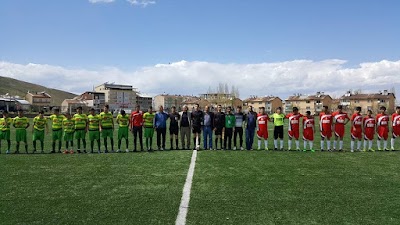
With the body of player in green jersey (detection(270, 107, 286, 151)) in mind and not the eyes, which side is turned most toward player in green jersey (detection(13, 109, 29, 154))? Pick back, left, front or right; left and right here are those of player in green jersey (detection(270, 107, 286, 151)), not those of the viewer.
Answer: right

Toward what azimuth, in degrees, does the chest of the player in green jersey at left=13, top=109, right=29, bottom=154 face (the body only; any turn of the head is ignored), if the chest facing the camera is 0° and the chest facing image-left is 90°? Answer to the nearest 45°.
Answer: approximately 0°

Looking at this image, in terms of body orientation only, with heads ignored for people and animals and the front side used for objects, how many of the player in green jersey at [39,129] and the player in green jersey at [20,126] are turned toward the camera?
2

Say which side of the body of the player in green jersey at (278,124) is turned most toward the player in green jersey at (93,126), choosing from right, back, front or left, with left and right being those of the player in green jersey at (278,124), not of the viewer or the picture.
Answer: right

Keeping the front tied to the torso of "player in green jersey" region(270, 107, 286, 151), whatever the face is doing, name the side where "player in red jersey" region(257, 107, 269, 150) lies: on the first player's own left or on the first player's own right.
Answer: on the first player's own right

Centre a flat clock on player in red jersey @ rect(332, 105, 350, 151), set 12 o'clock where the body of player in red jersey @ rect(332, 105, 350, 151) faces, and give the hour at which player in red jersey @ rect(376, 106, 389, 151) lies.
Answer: player in red jersey @ rect(376, 106, 389, 151) is roughly at 8 o'clock from player in red jersey @ rect(332, 105, 350, 151).

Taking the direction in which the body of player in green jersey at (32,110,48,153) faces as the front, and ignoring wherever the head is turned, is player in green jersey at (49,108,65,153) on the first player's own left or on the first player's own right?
on the first player's own left

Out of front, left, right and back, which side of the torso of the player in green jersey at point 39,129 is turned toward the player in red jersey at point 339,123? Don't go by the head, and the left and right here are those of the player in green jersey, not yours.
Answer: left

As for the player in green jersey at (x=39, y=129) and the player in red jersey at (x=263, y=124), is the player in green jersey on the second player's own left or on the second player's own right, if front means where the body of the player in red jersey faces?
on the second player's own right

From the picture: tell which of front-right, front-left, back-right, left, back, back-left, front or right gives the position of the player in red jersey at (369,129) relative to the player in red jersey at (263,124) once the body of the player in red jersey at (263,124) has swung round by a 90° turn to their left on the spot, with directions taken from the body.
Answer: front
